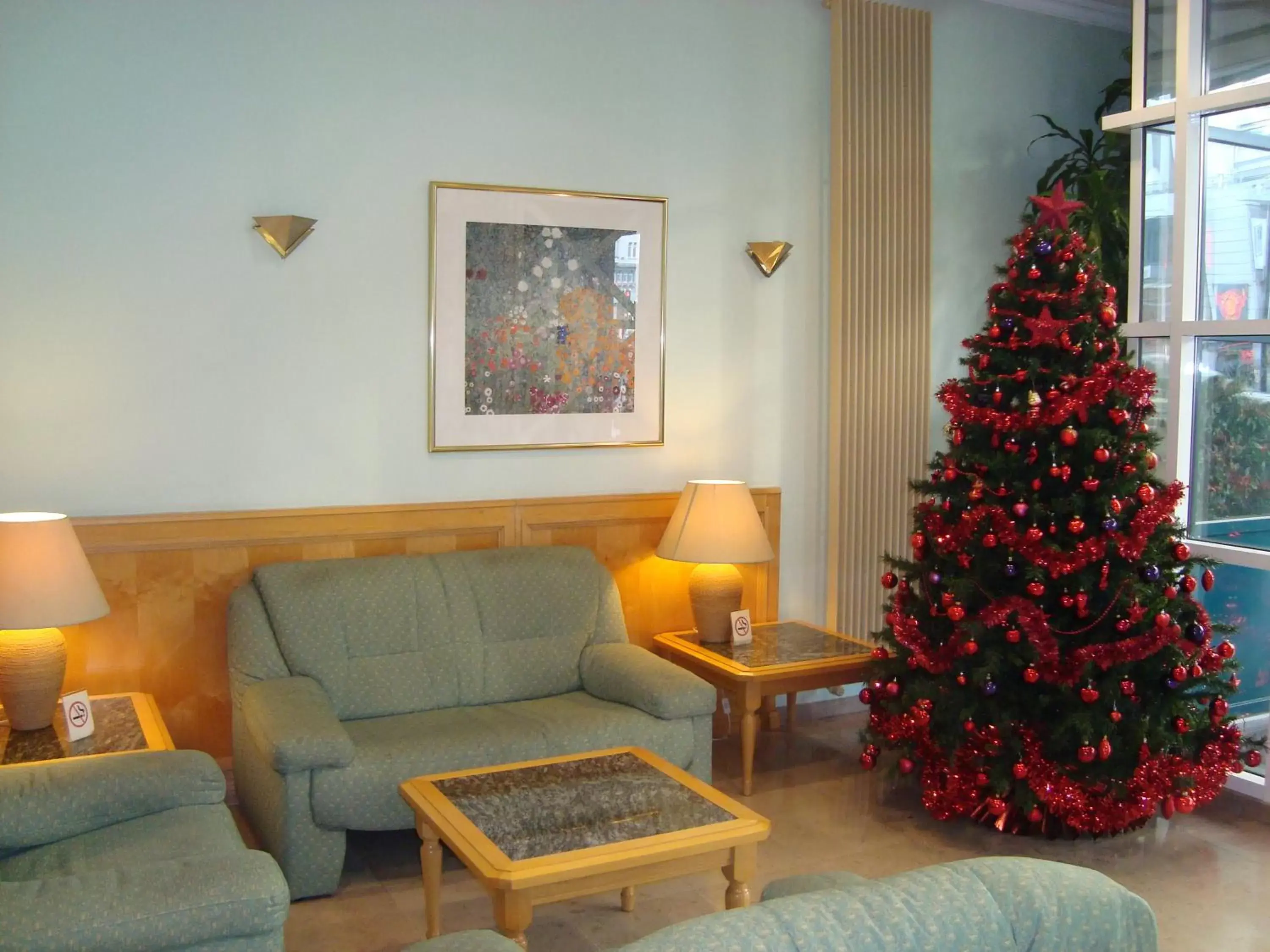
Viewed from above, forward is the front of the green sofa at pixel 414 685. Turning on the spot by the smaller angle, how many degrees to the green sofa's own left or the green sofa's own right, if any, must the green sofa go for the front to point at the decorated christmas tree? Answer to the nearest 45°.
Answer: approximately 45° to the green sofa's own left

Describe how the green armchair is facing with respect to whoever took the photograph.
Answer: facing to the right of the viewer

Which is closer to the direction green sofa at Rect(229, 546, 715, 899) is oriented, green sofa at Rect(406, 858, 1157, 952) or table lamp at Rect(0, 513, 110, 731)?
the green sofa

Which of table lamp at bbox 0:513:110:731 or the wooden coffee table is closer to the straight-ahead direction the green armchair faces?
the wooden coffee table

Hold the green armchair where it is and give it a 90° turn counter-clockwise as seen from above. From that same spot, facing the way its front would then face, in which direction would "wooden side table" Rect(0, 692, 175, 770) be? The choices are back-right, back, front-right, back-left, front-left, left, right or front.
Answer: front

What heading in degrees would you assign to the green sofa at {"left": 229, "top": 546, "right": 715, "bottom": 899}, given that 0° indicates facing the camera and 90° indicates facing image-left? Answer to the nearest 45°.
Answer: approximately 315°

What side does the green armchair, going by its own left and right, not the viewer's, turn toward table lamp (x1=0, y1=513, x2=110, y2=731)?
left
